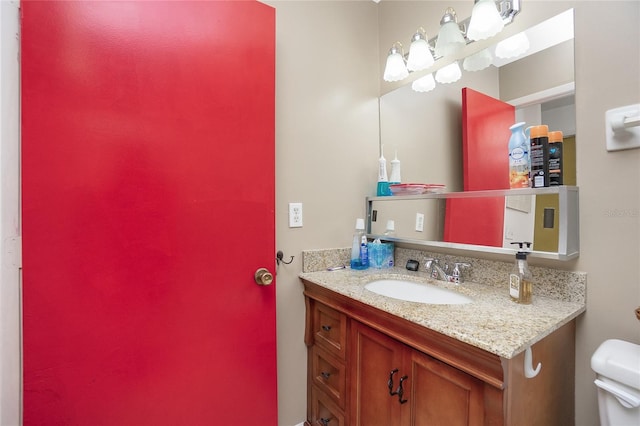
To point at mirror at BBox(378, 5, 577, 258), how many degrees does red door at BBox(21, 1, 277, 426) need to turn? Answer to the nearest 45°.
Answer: approximately 90° to its left

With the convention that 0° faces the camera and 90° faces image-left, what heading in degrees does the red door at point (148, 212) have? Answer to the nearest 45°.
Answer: approximately 0°

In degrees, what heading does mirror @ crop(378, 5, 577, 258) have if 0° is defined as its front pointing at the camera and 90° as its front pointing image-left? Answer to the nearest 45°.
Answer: approximately 45°

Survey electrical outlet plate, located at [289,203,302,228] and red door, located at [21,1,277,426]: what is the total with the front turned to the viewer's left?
0

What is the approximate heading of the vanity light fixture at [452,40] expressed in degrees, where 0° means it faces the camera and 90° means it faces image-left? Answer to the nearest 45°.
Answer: approximately 45°
